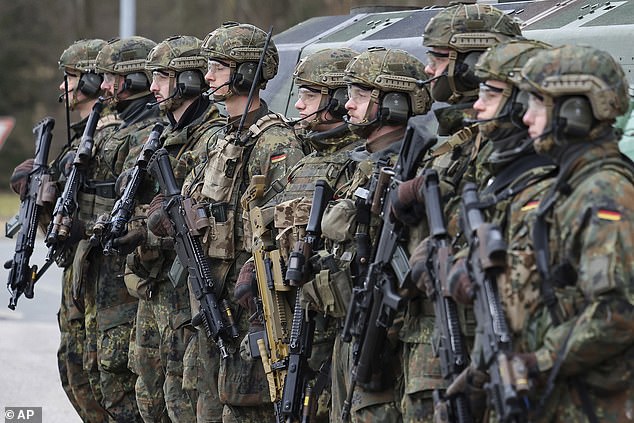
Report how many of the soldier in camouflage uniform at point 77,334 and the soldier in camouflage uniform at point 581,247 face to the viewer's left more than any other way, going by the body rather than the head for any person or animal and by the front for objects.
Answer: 2

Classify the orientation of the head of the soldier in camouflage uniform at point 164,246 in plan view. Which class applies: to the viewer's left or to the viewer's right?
to the viewer's left

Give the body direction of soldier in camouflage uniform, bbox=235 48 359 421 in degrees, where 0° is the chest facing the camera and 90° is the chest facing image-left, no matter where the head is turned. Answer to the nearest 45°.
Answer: approximately 45°

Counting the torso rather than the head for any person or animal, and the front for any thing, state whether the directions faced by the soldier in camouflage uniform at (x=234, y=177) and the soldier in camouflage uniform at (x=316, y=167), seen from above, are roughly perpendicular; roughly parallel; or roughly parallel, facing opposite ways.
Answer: roughly parallel

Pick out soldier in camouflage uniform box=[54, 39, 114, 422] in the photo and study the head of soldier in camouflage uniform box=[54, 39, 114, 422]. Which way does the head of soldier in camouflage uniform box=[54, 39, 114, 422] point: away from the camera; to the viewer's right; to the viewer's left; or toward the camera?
to the viewer's left

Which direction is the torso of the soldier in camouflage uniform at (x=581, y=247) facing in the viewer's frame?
to the viewer's left

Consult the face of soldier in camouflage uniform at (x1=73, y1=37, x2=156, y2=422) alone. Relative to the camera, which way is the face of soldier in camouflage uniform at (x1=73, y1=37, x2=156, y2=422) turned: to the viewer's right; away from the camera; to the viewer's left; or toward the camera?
to the viewer's left
